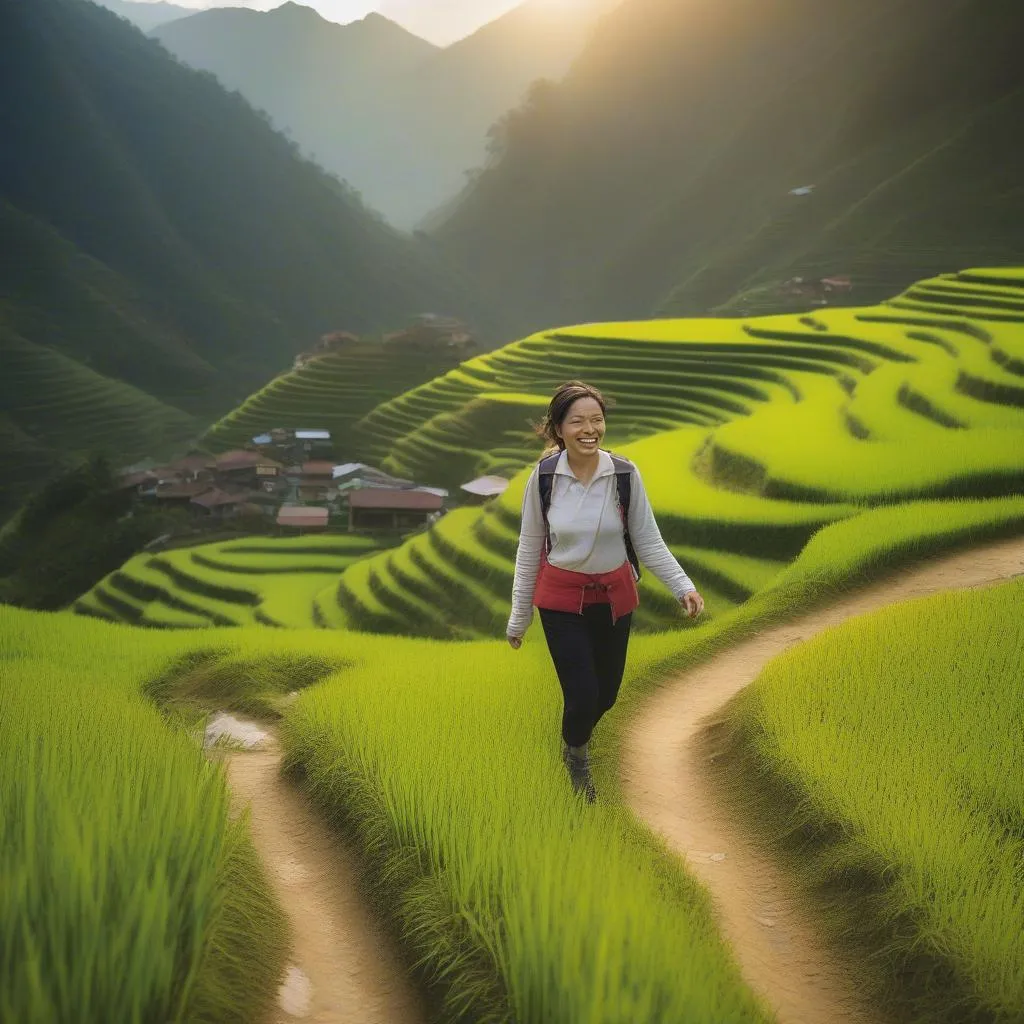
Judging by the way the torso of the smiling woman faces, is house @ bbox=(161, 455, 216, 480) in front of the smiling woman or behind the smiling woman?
behind

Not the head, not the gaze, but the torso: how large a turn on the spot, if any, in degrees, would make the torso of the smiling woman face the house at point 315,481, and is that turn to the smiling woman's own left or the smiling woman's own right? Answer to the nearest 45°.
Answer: approximately 180°

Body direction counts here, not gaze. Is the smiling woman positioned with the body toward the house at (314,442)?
no

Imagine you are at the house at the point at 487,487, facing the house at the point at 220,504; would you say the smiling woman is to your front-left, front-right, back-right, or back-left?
back-left

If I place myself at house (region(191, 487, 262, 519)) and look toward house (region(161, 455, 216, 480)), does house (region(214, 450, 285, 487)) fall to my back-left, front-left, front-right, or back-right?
front-right

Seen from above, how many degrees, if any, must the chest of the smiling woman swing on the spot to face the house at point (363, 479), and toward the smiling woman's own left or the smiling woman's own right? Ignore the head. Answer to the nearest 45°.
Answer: approximately 180°

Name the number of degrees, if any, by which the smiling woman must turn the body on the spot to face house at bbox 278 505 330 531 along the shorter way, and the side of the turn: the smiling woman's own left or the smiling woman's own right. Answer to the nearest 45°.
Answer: approximately 180°

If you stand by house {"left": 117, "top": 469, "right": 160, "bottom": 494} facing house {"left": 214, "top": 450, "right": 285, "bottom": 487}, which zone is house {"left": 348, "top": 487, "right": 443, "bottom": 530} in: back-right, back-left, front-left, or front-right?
front-right

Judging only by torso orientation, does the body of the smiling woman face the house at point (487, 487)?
no

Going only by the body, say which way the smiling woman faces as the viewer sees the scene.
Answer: toward the camera

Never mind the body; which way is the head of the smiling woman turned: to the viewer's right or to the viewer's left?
to the viewer's right
